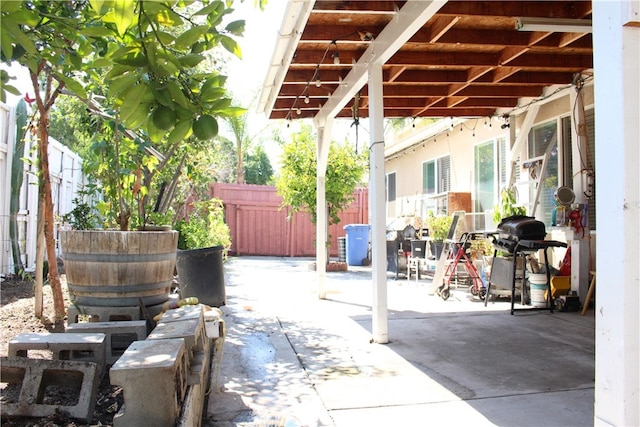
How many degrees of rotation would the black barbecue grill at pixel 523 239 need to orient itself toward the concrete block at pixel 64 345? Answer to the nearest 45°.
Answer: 0° — it already faces it

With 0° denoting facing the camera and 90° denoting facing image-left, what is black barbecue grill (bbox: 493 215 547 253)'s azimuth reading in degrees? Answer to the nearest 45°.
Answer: approximately 45°

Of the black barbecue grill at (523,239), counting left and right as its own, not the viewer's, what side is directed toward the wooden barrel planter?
front

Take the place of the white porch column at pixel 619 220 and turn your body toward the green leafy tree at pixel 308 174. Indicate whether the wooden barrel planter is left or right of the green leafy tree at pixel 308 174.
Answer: left

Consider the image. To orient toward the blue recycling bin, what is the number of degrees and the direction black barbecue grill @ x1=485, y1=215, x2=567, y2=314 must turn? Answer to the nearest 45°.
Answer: approximately 90° to its right

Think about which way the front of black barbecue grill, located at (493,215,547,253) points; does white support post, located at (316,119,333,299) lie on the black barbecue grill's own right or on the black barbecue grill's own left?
on the black barbecue grill's own right

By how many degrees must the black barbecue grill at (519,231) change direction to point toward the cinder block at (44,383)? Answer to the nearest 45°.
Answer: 0° — it already faces it

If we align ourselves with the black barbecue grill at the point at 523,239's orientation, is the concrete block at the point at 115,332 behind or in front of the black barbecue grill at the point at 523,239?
in front

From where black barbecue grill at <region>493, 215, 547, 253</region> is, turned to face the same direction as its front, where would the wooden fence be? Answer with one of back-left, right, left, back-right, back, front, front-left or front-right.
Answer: right
